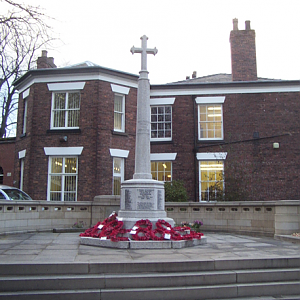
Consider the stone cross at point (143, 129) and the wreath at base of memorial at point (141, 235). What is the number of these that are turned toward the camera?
2

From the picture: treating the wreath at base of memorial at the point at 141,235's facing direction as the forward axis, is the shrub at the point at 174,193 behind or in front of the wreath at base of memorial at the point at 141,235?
behind

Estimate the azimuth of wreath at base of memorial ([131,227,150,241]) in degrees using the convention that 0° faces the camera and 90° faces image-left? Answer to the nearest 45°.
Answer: approximately 0°

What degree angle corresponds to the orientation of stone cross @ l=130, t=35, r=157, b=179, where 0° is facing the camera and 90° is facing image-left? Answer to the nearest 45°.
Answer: approximately 0°
